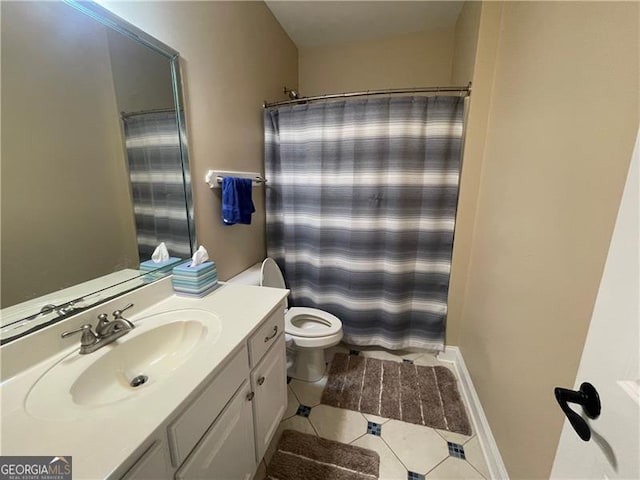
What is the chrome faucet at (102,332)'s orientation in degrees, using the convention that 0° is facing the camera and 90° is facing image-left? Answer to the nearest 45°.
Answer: approximately 315°

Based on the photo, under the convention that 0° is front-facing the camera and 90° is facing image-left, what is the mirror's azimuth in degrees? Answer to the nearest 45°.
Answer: approximately 315°

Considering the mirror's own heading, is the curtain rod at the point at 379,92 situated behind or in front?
in front

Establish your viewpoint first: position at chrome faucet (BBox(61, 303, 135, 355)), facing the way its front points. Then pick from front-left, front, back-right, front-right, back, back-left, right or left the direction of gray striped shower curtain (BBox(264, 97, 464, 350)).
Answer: front-left

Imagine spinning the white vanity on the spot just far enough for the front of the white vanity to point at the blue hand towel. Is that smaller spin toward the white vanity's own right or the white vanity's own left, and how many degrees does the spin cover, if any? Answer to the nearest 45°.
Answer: approximately 90° to the white vanity's own left

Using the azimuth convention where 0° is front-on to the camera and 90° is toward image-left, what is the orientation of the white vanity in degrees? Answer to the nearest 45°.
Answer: approximately 315°

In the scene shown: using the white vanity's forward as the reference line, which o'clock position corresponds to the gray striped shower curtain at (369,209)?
The gray striped shower curtain is roughly at 10 o'clock from the white vanity.
